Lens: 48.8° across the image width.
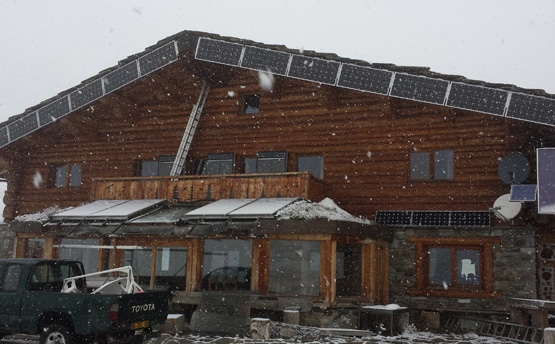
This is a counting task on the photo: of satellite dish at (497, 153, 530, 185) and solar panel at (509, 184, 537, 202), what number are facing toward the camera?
2

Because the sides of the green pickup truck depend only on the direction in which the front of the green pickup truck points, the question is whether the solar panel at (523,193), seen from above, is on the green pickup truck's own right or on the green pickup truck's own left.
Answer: on the green pickup truck's own right

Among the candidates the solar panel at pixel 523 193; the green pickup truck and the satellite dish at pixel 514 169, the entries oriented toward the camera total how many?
2

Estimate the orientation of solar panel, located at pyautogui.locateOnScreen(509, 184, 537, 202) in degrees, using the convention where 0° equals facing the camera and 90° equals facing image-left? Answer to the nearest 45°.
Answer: approximately 0°

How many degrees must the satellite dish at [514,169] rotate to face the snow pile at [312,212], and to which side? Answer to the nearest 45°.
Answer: approximately 45° to its right

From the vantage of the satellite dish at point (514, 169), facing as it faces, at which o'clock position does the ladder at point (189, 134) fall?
The ladder is roughly at 3 o'clock from the satellite dish.

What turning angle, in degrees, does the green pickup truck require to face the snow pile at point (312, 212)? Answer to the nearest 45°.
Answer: approximately 90° to its right

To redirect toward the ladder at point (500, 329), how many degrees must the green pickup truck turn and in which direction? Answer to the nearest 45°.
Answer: approximately 135° to its right
